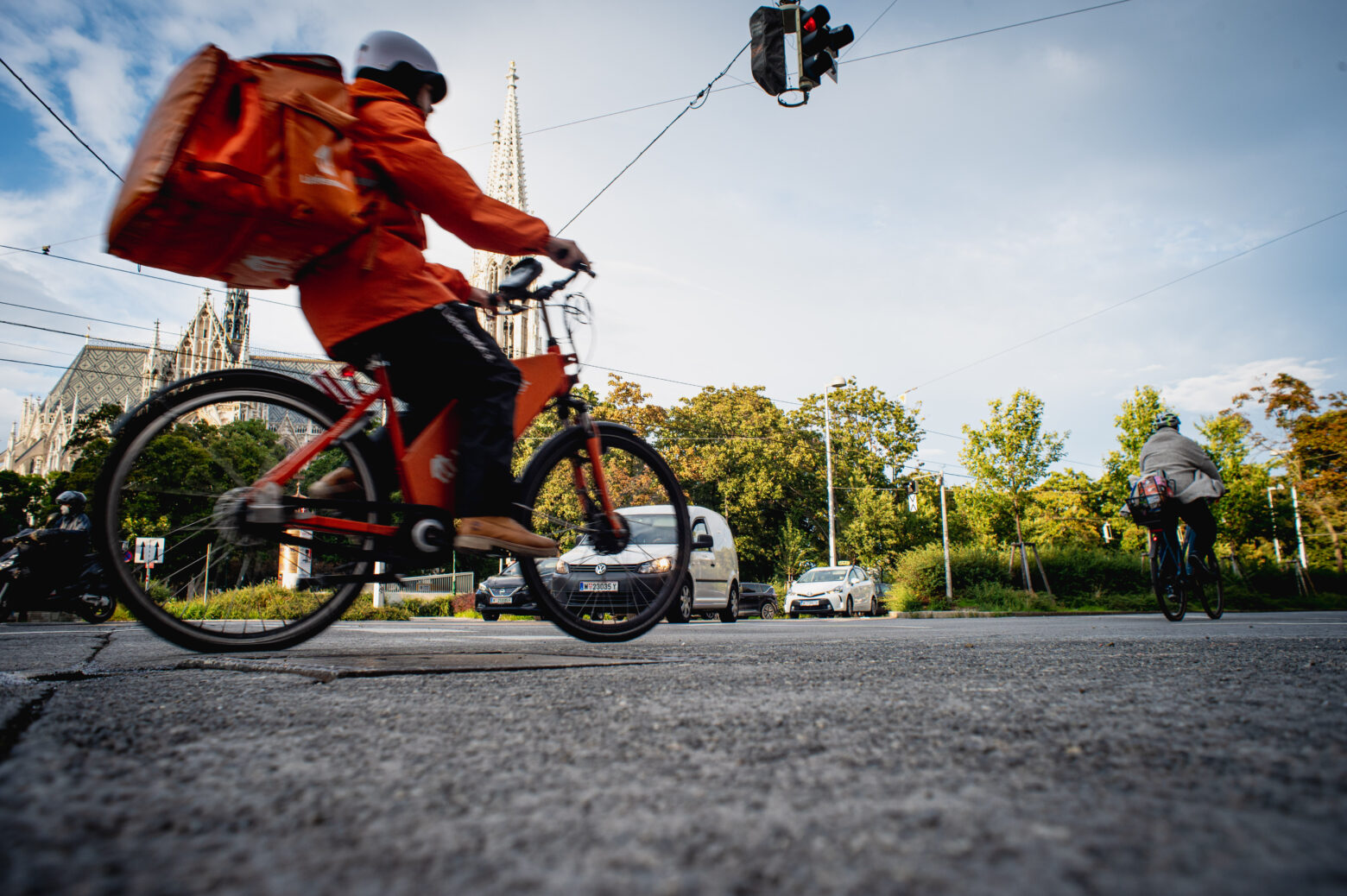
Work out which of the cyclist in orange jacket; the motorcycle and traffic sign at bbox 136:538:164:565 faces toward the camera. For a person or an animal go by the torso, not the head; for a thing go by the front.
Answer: the traffic sign

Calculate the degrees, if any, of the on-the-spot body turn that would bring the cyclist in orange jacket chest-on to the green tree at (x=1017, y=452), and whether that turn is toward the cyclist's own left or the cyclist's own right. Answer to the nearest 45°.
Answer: approximately 45° to the cyclist's own left

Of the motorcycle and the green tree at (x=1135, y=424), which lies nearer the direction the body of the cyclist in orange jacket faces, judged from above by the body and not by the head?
the green tree

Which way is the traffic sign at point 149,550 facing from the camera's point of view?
toward the camera

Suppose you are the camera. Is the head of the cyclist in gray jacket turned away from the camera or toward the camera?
away from the camera

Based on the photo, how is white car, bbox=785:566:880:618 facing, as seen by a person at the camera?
facing the viewer and to the left of the viewer

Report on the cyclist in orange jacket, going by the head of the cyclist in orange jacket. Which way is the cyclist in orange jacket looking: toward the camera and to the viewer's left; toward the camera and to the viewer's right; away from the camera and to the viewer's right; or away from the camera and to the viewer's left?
away from the camera and to the viewer's right

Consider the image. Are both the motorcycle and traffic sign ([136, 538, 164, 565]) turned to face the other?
no

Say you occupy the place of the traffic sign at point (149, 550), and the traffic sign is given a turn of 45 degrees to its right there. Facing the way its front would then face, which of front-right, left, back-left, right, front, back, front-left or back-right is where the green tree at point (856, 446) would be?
back

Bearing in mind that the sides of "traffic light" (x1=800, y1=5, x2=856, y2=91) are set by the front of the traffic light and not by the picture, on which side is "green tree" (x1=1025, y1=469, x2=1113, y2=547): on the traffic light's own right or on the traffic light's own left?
on the traffic light's own left

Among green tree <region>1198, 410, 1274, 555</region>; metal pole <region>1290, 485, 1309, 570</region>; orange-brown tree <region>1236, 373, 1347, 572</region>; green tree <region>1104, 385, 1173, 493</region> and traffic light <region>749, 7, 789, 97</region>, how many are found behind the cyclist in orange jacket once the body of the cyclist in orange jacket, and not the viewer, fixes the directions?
0

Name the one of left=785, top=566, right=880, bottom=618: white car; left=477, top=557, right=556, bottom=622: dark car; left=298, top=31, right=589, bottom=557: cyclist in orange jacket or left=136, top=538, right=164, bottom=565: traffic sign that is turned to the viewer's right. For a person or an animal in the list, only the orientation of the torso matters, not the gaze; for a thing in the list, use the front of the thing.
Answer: the cyclist in orange jacket

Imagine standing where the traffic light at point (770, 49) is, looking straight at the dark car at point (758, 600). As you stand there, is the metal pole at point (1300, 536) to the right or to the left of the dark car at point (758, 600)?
right
